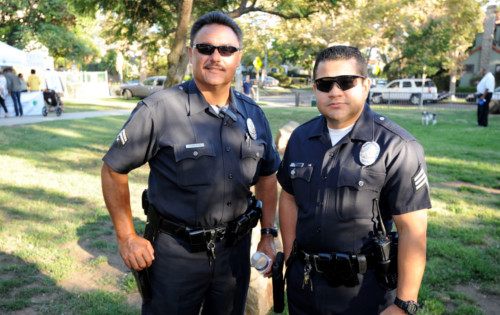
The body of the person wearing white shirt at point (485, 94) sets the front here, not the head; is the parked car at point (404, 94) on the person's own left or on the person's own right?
on the person's own right

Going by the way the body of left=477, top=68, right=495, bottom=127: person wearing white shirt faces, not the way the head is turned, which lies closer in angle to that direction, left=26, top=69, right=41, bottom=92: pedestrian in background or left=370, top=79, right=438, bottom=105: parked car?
the pedestrian in background

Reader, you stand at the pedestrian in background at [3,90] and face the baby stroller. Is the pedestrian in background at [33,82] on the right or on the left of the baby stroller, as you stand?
left

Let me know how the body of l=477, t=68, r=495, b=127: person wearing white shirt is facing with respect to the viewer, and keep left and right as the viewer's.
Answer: facing to the left of the viewer
